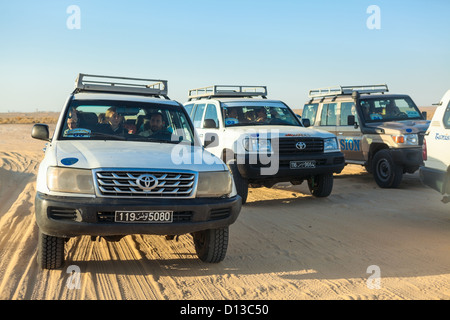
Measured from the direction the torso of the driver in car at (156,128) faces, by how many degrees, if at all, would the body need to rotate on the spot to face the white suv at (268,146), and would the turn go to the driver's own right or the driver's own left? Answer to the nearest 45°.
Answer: approximately 135° to the driver's own left

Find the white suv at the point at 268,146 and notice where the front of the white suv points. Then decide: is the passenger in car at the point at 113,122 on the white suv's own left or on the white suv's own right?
on the white suv's own right

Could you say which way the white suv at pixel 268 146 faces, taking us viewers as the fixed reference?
facing the viewer and to the right of the viewer

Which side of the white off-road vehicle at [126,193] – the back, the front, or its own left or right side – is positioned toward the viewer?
front

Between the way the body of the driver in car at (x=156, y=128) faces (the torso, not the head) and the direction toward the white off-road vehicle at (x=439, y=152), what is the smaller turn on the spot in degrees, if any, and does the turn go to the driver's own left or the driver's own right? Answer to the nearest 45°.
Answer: approximately 90° to the driver's own left

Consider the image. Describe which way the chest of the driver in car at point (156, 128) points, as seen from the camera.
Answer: toward the camera
